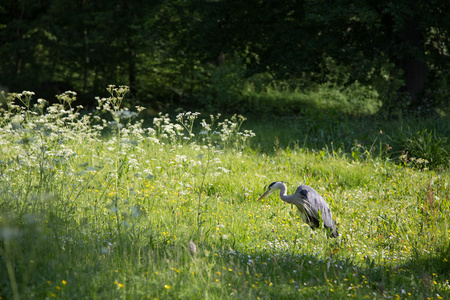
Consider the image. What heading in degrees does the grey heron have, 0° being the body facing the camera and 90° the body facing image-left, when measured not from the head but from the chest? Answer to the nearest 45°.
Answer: approximately 90°
